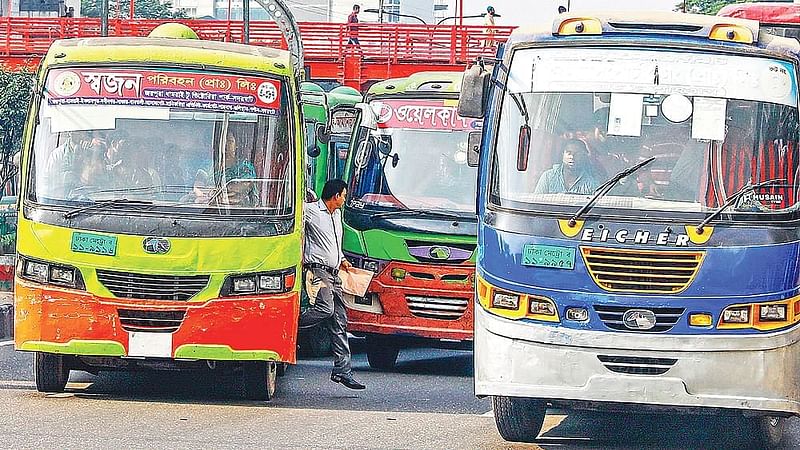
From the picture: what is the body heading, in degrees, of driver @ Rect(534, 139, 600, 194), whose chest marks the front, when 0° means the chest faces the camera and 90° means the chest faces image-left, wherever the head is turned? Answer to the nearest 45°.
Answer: approximately 0°

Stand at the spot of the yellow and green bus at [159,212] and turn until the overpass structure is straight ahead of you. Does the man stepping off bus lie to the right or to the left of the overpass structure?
right

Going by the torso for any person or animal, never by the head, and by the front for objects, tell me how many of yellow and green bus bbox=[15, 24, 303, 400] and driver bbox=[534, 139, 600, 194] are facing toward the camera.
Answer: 2

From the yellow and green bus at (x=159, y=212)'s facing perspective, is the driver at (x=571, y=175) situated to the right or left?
on its left

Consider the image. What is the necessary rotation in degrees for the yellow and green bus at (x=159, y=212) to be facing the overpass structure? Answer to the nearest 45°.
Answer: approximately 180°
